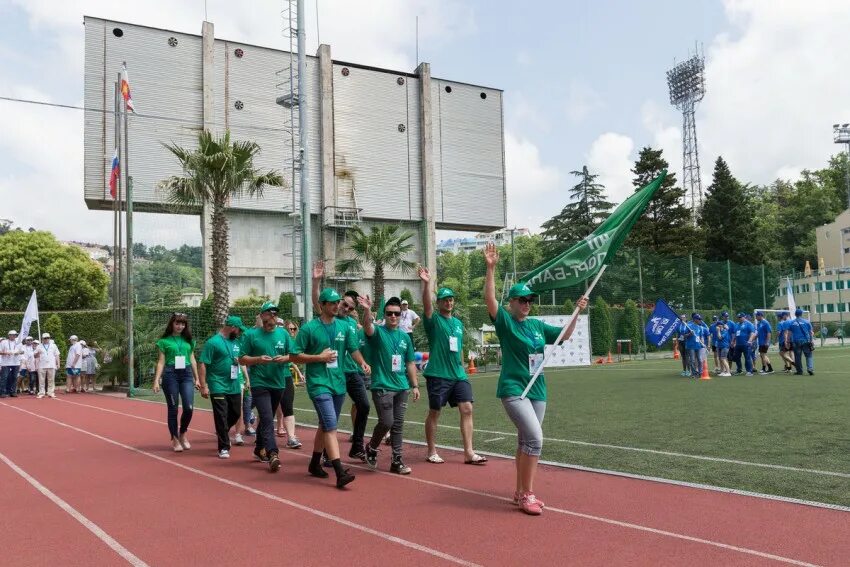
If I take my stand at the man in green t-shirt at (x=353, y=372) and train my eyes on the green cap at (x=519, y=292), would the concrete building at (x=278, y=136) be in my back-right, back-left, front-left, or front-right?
back-left

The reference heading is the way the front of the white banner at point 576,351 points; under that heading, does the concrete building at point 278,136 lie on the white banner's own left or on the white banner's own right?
on the white banner's own right

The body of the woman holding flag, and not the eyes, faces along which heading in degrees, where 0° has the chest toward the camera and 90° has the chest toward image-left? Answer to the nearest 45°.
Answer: approximately 315°

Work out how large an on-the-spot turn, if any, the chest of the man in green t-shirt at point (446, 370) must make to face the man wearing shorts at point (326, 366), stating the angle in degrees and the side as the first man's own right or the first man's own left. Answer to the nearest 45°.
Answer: approximately 90° to the first man's own right

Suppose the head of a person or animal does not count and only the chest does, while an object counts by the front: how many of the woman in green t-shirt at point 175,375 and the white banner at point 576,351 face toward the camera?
2

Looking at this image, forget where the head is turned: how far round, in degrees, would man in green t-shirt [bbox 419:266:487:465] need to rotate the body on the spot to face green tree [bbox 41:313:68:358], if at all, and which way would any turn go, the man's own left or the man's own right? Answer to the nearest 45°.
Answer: approximately 180°

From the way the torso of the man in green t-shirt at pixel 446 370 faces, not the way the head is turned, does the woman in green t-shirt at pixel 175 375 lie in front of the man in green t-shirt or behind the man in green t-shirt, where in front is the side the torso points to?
behind
